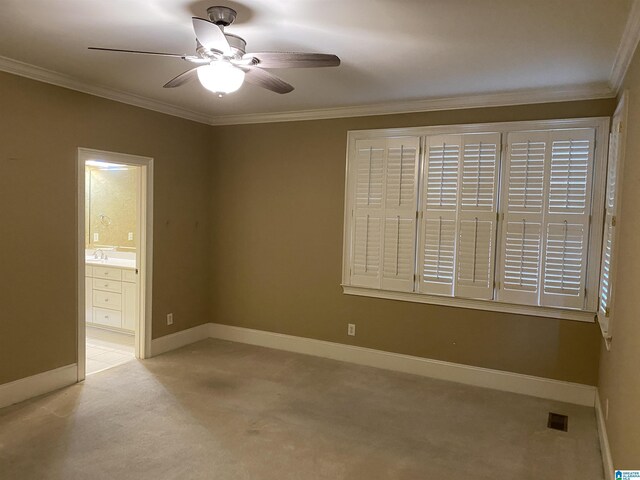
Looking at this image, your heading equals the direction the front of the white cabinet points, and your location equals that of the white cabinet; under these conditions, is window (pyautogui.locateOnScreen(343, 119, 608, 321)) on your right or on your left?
on your left

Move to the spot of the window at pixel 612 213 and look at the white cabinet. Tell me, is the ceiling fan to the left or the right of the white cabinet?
left

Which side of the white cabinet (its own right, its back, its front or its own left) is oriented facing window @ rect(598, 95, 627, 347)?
left

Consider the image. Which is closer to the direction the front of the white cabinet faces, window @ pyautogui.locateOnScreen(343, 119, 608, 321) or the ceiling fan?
the ceiling fan

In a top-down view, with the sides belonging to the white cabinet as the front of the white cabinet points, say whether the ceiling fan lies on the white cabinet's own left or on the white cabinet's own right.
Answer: on the white cabinet's own left

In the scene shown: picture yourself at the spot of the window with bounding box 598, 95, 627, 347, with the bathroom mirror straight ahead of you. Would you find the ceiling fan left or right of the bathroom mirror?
left

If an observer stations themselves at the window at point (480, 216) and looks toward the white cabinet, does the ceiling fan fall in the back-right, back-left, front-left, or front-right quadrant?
front-left

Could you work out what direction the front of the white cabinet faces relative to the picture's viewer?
facing the viewer and to the left of the viewer

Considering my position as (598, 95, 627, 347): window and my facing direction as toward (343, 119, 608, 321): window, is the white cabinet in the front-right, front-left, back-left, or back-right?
front-left
